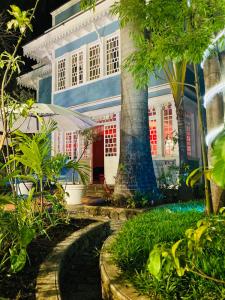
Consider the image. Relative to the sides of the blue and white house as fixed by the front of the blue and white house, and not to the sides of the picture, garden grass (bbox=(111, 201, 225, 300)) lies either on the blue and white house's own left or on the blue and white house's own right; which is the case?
on the blue and white house's own left

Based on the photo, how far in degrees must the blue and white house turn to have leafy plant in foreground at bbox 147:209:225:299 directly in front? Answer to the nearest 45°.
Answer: approximately 45° to its left

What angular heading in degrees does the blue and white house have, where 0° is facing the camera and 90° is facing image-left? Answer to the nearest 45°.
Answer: approximately 45°

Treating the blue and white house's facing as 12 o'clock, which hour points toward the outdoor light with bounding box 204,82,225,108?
The outdoor light is roughly at 10 o'clock from the blue and white house.
